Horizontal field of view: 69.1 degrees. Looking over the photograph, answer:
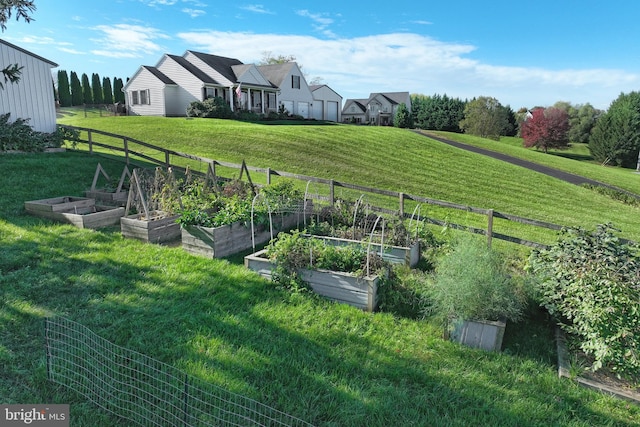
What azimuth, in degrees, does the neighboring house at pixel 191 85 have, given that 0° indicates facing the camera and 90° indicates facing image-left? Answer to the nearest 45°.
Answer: approximately 315°

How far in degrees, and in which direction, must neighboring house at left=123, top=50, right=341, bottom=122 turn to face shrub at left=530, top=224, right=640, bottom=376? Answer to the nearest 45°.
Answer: approximately 45° to its right

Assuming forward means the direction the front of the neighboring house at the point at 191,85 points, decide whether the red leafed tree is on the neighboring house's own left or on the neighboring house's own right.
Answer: on the neighboring house's own left

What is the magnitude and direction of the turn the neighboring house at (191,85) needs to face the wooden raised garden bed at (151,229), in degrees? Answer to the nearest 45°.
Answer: approximately 45° to its right

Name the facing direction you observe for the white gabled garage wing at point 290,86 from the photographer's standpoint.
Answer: facing the viewer and to the right of the viewer

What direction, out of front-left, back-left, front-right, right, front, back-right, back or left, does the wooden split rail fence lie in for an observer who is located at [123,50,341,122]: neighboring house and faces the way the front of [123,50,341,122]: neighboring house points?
front-right

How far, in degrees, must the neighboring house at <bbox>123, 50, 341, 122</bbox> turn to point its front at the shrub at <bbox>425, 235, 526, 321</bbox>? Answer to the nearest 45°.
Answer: approximately 45° to its right

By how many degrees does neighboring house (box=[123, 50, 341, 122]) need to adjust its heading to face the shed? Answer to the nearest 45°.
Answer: approximately 45° to its right

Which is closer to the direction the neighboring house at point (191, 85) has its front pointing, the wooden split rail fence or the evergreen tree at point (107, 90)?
the wooden split rail fence
